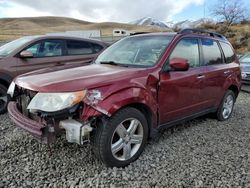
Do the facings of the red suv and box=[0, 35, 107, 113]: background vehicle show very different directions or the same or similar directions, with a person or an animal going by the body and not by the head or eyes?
same or similar directions

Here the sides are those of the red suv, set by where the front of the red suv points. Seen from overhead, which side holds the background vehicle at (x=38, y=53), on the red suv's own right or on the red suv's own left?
on the red suv's own right

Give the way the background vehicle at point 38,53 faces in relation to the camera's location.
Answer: facing the viewer and to the left of the viewer

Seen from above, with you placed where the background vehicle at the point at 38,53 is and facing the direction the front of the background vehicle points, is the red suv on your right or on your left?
on your left

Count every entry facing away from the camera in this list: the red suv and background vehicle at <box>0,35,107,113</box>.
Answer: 0
